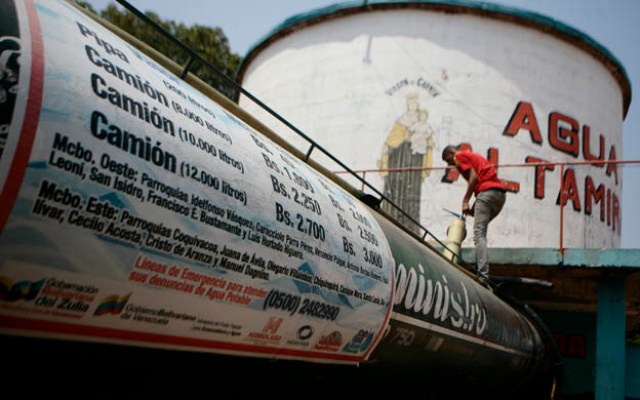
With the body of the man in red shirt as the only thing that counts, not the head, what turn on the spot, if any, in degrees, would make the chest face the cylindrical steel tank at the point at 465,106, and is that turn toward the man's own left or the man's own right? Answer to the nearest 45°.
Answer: approximately 90° to the man's own right

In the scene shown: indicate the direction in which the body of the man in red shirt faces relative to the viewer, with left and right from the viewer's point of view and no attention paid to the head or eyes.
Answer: facing to the left of the viewer
